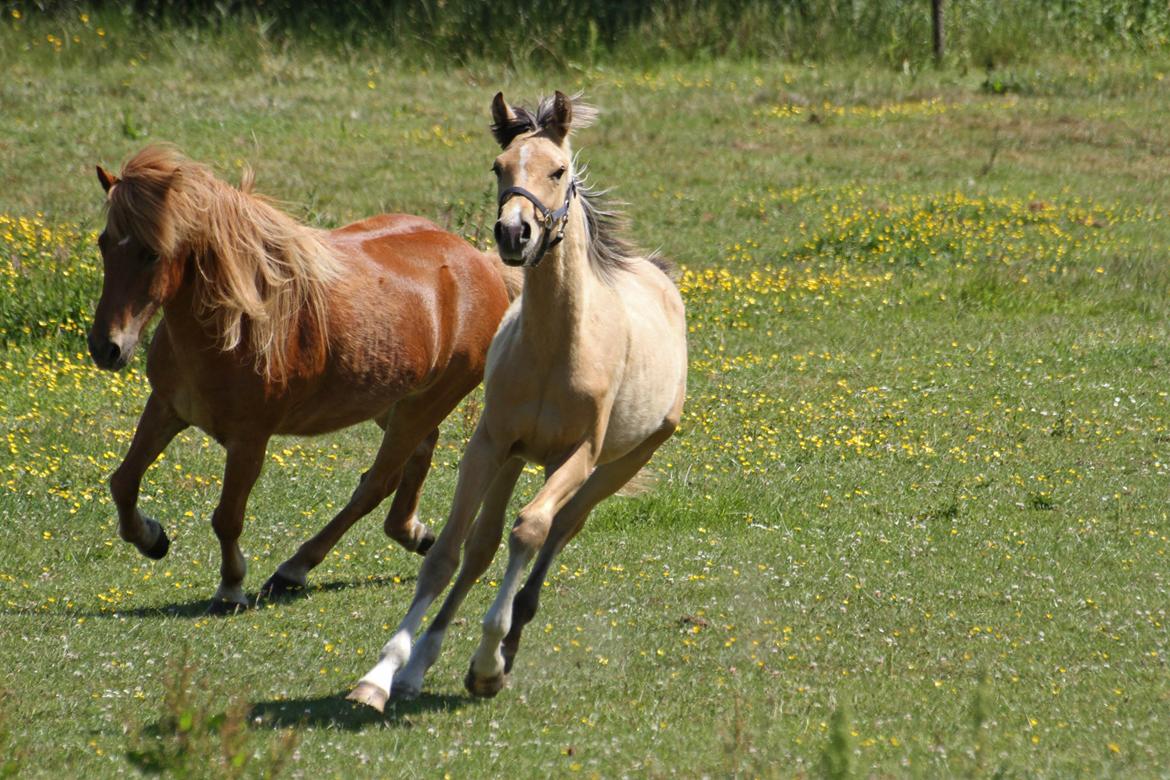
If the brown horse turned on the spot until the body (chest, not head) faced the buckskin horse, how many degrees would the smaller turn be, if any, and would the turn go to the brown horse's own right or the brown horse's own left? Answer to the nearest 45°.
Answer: approximately 90° to the brown horse's own left

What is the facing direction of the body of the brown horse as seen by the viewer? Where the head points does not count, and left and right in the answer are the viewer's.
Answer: facing the viewer and to the left of the viewer

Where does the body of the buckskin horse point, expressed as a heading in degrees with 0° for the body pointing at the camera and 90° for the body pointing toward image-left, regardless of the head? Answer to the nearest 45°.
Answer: approximately 45°

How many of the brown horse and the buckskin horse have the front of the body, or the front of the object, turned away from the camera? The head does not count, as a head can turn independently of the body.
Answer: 0

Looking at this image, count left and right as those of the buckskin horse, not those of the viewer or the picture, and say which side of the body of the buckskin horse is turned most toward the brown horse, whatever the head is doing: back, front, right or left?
right
